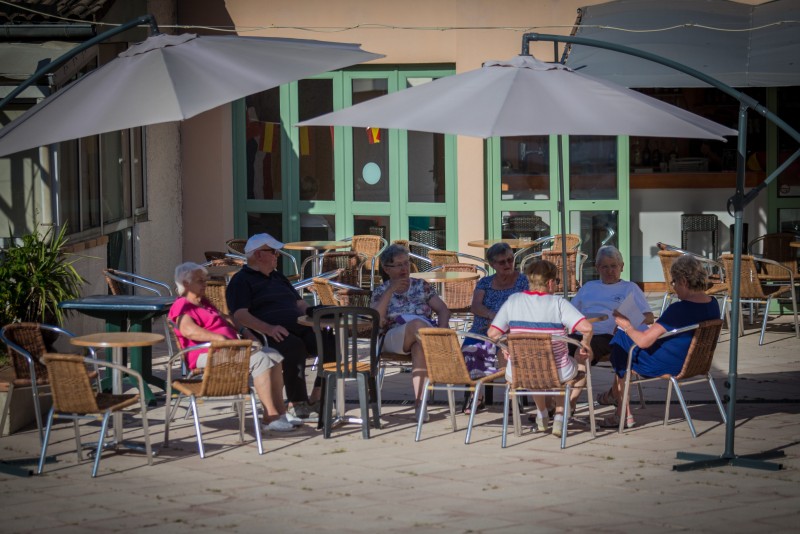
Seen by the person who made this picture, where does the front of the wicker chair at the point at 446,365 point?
facing away from the viewer and to the right of the viewer

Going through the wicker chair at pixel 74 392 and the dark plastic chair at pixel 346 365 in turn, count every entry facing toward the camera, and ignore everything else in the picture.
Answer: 0

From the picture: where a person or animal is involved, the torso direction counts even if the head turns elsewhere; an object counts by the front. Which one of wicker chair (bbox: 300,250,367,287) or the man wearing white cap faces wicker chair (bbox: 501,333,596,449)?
the man wearing white cap

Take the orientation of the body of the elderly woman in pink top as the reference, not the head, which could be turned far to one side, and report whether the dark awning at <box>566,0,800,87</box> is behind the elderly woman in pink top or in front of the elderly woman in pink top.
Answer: in front

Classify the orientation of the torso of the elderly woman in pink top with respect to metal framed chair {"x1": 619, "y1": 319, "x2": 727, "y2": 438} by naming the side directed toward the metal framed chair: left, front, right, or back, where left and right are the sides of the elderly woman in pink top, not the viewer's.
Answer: front

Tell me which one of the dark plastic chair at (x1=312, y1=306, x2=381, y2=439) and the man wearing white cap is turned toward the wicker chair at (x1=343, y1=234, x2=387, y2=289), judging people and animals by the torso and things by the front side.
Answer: the dark plastic chair at (x1=312, y1=306, x2=381, y2=439)

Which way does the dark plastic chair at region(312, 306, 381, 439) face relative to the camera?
away from the camera

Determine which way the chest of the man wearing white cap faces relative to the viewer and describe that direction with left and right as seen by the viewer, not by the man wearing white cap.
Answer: facing the viewer and to the right of the viewer

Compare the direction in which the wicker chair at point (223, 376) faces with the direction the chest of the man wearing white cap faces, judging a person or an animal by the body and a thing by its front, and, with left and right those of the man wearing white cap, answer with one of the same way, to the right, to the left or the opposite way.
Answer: the opposite way

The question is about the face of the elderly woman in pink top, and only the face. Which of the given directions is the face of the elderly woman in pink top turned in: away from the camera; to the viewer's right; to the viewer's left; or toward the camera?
to the viewer's right
